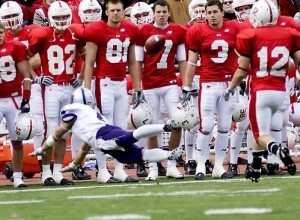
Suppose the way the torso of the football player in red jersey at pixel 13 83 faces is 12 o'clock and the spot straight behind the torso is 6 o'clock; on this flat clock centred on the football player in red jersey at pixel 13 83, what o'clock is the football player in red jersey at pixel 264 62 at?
the football player in red jersey at pixel 264 62 is roughly at 10 o'clock from the football player in red jersey at pixel 13 83.

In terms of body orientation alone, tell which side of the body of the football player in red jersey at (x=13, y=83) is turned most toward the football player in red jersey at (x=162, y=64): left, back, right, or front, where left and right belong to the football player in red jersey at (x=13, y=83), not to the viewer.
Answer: left

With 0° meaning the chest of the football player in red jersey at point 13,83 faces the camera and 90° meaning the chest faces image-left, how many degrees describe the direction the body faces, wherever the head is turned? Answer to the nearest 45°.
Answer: approximately 0°

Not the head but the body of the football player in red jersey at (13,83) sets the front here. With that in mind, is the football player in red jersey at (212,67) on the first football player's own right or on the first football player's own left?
on the first football player's own left
